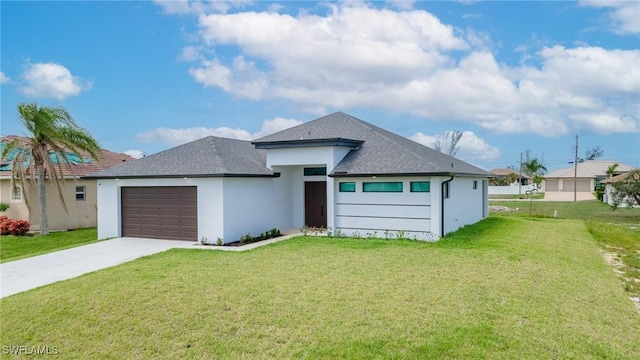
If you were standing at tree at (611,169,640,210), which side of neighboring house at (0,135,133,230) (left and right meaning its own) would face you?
left

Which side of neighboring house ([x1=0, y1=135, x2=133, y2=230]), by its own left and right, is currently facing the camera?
front

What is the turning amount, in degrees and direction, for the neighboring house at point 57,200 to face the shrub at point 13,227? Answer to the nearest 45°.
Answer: approximately 45° to its right

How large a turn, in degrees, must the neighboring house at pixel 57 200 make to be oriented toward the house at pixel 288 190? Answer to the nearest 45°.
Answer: approximately 45° to its left
